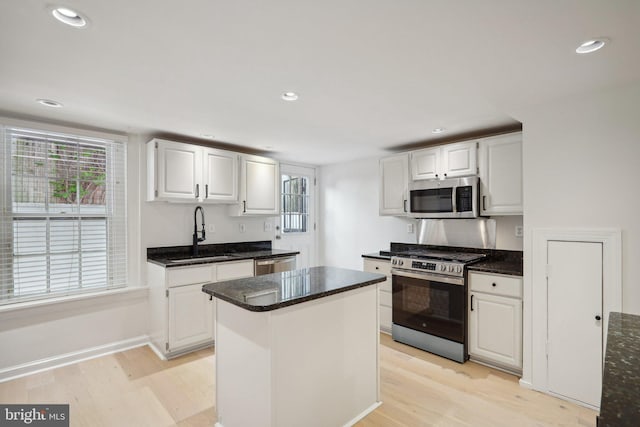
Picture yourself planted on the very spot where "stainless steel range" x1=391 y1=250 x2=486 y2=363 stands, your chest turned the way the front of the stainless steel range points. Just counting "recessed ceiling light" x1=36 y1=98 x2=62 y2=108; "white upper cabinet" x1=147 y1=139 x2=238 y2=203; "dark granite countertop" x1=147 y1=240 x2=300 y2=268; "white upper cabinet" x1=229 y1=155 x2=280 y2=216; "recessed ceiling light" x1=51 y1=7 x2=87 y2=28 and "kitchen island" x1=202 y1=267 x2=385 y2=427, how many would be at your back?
0

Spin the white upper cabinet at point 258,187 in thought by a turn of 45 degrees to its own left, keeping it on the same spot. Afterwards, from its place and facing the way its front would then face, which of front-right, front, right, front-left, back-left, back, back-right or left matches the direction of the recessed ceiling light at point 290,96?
right

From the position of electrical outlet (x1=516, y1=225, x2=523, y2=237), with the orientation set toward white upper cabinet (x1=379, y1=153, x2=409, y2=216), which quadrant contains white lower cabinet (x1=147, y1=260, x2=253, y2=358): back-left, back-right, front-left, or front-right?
front-left

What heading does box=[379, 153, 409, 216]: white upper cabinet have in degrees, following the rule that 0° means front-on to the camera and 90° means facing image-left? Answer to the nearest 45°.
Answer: approximately 45°

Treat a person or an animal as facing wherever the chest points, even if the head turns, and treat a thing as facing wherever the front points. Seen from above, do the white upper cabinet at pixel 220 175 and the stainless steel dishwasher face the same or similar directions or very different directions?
same or similar directions

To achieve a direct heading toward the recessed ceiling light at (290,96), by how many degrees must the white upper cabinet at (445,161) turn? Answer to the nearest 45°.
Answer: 0° — it already faces it

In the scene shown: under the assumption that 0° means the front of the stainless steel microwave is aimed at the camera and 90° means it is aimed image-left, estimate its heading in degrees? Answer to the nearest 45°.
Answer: approximately 45°

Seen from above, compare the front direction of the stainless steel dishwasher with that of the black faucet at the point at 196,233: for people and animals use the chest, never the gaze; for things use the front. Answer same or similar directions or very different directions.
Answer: same or similar directions

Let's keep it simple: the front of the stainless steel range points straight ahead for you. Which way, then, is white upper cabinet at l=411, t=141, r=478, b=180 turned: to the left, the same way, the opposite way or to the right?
the same way

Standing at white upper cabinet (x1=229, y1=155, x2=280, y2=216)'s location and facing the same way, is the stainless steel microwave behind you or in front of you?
in front

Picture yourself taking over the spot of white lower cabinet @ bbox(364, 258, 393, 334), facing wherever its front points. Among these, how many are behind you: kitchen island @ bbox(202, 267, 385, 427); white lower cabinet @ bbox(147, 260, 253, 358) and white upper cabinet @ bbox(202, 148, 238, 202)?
0

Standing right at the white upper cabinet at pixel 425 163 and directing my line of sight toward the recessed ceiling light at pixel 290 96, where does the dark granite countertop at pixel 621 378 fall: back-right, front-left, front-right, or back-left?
front-left

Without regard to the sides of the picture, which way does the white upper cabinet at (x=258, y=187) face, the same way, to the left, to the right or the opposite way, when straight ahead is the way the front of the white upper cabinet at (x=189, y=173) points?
the same way

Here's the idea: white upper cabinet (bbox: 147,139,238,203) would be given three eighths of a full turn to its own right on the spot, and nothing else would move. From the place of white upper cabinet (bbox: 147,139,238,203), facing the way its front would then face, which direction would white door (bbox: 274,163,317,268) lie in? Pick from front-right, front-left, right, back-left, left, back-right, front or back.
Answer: back-right

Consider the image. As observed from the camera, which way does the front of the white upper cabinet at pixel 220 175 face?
facing the viewer and to the right of the viewer

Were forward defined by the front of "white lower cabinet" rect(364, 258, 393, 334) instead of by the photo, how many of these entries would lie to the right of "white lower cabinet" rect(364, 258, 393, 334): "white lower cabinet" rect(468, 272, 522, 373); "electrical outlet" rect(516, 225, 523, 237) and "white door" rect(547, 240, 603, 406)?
0

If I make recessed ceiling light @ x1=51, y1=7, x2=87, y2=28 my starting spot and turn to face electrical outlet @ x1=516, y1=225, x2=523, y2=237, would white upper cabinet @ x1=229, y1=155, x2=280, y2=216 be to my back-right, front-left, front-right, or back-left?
front-left

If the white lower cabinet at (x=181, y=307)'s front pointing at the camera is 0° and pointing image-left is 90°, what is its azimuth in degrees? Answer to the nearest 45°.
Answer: approximately 315°
